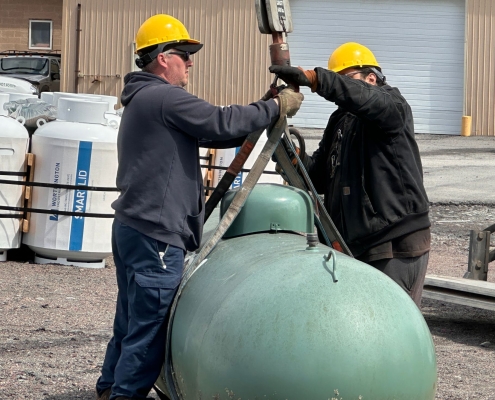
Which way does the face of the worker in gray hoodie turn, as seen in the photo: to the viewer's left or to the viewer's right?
to the viewer's right

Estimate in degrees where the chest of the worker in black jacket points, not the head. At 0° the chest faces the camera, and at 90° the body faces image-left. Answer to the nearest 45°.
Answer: approximately 45°

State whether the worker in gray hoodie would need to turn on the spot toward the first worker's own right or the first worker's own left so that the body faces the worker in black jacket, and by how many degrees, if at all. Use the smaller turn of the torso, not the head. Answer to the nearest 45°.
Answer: approximately 45° to the first worker's own left

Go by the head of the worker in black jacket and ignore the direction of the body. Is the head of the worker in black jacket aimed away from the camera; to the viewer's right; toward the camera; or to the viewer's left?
to the viewer's left

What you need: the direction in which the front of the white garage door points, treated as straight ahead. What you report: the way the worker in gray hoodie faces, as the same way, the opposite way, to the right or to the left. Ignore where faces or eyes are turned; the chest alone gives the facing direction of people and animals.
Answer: to the left

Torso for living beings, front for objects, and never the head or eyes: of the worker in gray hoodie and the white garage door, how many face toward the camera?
1

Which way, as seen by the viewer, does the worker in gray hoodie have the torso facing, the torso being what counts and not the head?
to the viewer's right

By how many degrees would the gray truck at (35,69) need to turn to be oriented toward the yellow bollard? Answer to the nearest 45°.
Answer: approximately 90° to its left

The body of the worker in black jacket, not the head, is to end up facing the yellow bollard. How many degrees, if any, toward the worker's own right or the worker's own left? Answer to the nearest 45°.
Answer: approximately 135° to the worker's own right

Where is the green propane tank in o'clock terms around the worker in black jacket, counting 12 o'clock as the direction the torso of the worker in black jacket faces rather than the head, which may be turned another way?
The green propane tank is roughly at 11 o'clock from the worker in black jacket.
